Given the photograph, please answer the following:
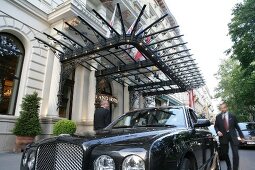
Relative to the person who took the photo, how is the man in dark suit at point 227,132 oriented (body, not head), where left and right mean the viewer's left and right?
facing the viewer

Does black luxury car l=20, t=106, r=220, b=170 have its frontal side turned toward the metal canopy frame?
no

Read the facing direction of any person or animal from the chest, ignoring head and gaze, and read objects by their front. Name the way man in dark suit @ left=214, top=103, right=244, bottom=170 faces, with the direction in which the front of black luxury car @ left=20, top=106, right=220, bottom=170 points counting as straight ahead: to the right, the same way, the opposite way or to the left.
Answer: the same way

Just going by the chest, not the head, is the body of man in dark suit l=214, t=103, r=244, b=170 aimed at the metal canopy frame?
no

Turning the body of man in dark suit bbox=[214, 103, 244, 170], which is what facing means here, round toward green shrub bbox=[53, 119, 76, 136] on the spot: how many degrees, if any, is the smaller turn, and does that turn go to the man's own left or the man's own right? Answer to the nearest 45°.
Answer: approximately 90° to the man's own right

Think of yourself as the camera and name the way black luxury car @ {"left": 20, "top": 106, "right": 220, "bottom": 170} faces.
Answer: facing the viewer and to the left of the viewer

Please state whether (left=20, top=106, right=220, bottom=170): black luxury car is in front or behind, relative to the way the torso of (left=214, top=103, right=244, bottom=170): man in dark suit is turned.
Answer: in front

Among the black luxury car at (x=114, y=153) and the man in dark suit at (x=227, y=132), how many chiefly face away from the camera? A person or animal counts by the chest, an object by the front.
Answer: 0
